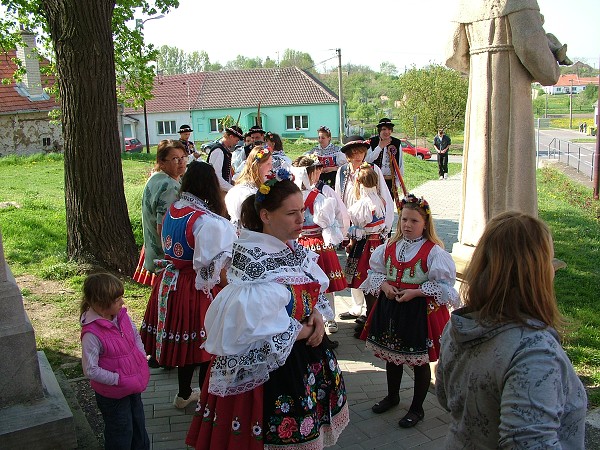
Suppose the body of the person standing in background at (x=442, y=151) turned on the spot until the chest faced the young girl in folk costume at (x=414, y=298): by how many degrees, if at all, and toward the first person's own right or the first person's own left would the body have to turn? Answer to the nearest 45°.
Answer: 0° — they already face them

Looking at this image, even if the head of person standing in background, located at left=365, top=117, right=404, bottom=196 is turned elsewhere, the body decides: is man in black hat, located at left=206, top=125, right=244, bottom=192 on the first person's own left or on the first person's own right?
on the first person's own right

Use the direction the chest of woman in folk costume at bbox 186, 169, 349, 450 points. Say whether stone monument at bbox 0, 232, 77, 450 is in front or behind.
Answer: behind

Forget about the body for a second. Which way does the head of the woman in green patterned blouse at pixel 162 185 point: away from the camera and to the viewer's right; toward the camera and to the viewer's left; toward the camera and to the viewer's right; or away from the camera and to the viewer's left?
toward the camera and to the viewer's right

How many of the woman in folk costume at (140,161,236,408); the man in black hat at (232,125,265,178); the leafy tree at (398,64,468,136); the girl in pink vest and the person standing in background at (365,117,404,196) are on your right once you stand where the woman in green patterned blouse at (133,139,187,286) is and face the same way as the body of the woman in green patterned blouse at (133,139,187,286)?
2

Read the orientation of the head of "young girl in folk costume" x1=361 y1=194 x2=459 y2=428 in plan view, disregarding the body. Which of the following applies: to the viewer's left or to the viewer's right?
to the viewer's left

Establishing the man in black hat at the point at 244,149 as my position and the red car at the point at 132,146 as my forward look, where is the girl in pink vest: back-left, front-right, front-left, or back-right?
back-left

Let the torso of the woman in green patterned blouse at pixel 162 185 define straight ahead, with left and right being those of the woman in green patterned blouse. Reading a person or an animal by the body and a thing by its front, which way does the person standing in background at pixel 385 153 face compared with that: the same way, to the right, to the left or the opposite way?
to the right

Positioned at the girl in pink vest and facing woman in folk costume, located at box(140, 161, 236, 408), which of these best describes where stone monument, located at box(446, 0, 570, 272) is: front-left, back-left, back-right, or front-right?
front-right

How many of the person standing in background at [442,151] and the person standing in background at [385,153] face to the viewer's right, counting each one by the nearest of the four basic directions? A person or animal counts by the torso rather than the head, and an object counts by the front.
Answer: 0

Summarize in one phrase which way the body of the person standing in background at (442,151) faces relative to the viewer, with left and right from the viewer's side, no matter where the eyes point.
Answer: facing the viewer
